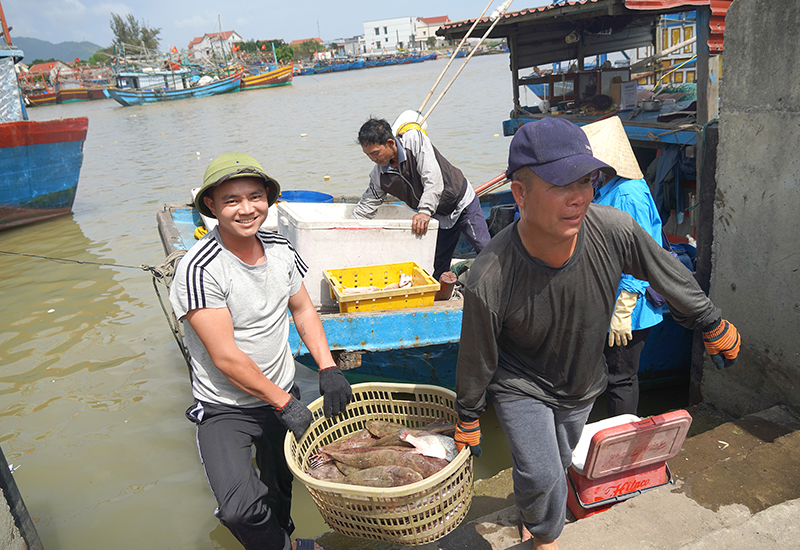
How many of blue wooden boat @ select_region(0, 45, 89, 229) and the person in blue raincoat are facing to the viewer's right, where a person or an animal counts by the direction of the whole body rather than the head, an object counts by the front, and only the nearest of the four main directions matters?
1

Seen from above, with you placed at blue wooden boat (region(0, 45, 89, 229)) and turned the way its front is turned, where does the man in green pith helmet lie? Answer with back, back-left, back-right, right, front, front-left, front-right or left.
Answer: right

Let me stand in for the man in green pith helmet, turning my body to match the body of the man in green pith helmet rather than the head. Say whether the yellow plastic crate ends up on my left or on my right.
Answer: on my left

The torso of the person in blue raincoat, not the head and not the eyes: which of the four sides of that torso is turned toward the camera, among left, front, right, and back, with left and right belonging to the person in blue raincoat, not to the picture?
left

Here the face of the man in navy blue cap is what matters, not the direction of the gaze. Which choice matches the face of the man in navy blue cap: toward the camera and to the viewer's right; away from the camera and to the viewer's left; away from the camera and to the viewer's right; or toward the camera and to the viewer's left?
toward the camera and to the viewer's right

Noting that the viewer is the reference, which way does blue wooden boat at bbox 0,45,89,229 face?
facing to the right of the viewer

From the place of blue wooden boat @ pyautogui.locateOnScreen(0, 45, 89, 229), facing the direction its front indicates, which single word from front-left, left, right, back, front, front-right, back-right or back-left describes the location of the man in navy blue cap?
right
